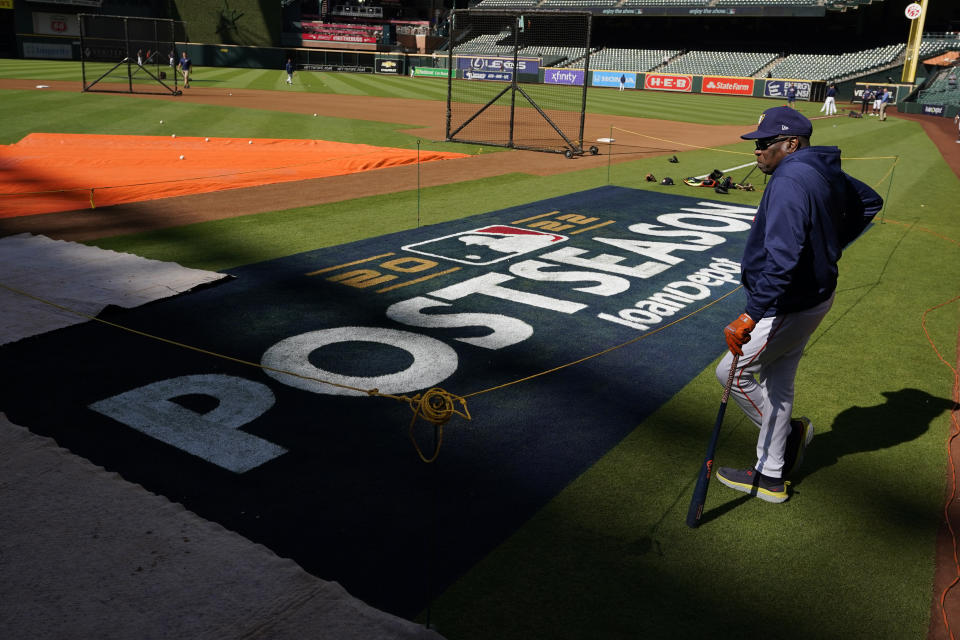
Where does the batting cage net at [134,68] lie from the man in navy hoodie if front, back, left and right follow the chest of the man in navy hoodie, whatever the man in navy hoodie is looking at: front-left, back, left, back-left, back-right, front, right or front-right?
front-right

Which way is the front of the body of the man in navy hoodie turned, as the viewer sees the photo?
to the viewer's left

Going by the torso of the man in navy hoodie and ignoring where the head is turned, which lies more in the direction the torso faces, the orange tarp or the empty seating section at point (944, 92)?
the orange tarp

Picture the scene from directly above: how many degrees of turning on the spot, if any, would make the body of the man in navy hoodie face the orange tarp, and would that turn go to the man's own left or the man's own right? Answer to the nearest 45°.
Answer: approximately 45° to the man's own right

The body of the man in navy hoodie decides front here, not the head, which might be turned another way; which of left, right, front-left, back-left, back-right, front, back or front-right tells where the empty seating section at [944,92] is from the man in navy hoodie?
right

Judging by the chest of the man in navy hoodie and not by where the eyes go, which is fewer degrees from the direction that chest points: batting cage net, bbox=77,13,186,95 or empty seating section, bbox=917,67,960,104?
the batting cage net

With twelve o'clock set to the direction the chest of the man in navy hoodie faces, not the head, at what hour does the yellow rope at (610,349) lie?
The yellow rope is roughly at 2 o'clock from the man in navy hoodie.

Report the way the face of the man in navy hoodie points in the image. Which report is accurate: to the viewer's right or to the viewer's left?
to the viewer's left
